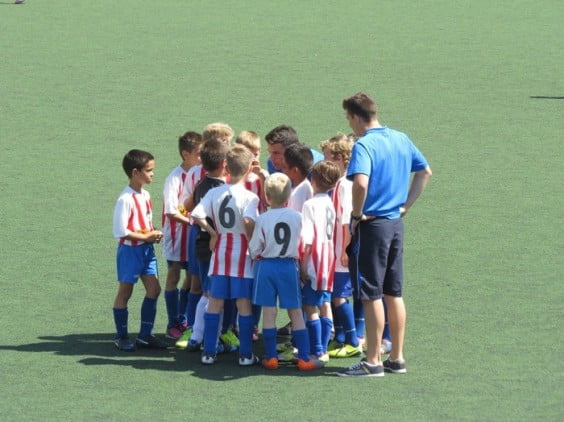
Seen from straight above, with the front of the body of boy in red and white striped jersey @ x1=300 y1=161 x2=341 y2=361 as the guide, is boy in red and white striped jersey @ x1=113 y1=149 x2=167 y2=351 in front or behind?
in front

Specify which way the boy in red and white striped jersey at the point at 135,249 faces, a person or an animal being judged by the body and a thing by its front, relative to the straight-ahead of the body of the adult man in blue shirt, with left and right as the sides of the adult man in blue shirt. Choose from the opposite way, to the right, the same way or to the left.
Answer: the opposite way

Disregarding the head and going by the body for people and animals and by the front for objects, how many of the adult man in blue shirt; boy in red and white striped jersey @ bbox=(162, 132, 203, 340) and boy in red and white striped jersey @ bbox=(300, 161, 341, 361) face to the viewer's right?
1

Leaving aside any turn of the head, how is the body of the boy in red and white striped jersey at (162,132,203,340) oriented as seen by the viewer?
to the viewer's right

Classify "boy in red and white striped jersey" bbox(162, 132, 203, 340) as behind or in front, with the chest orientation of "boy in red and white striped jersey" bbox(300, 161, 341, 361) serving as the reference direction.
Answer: in front

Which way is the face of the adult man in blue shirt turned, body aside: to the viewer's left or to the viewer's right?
to the viewer's left

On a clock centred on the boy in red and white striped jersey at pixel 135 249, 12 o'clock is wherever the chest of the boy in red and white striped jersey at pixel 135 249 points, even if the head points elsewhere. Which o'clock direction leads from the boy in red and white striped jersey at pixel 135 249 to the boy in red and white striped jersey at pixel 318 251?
the boy in red and white striped jersey at pixel 318 251 is roughly at 11 o'clock from the boy in red and white striped jersey at pixel 135 249.

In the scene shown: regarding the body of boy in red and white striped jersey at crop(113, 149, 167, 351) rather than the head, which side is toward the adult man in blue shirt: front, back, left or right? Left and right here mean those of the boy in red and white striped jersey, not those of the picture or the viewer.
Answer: front

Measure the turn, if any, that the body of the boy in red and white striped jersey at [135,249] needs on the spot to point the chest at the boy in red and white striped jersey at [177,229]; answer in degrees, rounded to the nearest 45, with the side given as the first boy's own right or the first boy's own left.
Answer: approximately 90° to the first boy's own left

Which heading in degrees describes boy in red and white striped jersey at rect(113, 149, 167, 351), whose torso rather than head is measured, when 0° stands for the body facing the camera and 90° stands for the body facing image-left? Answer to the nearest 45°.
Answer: approximately 315°

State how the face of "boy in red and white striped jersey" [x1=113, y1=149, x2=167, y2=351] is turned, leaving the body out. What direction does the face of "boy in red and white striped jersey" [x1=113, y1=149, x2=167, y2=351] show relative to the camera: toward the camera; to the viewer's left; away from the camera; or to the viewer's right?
to the viewer's right

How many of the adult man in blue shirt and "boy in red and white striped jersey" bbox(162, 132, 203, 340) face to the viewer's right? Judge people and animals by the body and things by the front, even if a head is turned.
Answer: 1

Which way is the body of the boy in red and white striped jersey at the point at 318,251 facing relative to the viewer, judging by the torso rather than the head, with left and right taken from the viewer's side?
facing away from the viewer and to the left of the viewer

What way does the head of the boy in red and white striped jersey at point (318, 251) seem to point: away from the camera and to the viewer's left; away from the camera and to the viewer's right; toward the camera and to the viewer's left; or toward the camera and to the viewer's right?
away from the camera and to the viewer's left

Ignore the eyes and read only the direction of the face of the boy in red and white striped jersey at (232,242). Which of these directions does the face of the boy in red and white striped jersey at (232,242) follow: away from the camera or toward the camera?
away from the camera
